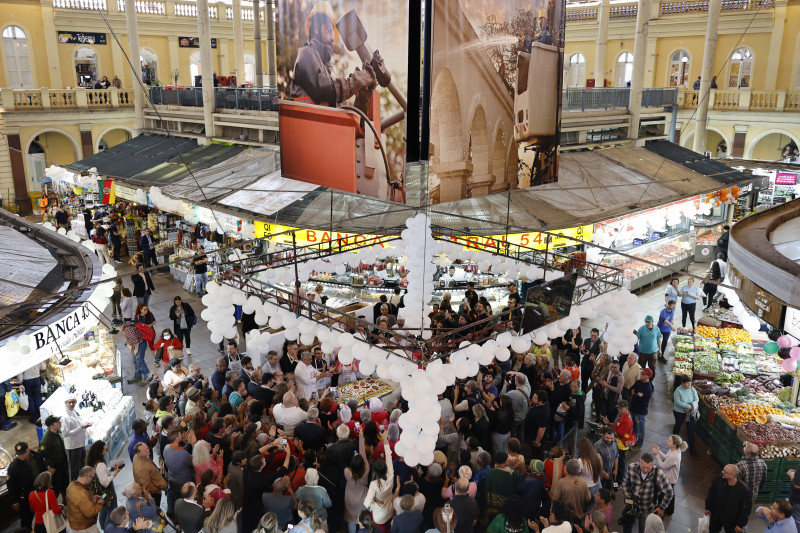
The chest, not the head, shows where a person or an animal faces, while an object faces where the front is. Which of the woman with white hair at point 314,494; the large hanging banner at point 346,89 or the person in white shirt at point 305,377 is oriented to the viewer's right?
the person in white shirt

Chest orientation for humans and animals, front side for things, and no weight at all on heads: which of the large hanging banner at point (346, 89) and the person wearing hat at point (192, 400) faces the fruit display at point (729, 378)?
the person wearing hat

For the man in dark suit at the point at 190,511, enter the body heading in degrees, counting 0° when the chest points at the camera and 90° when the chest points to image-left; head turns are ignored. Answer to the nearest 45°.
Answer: approximately 225°

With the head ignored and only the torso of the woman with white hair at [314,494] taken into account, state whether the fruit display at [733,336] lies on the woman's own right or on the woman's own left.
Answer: on the woman's own right

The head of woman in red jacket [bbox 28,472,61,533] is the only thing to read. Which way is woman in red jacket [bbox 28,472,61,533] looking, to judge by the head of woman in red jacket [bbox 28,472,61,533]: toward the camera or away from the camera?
away from the camera

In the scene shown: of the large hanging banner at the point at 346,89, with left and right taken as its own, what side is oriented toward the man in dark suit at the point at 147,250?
right

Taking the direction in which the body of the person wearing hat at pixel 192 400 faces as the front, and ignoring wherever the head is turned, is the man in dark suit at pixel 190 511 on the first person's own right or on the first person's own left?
on the first person's own right
